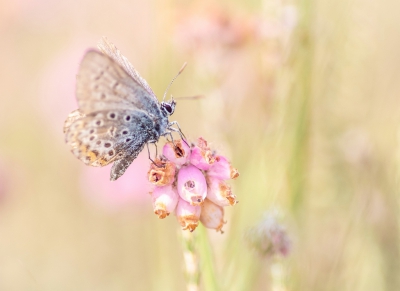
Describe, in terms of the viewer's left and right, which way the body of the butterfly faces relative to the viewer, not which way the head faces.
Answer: facing to the right of the viewer

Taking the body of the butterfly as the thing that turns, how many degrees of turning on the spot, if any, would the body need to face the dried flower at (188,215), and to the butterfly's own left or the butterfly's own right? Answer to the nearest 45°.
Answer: approximately 45° to the butterfly's own right

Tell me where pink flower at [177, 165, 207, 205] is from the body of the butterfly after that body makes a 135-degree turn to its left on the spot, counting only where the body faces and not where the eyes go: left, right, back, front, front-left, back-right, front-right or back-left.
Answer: back

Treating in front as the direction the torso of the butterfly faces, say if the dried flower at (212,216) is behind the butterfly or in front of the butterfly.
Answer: in front

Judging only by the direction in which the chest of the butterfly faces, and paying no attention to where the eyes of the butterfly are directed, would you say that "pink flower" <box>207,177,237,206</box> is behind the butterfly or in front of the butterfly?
in front

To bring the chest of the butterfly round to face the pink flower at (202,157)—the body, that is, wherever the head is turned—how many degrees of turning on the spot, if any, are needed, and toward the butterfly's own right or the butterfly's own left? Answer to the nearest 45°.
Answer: approximately 45° to the butterfly's own right

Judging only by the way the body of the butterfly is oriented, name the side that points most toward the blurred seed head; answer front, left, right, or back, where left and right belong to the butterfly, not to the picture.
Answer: front
